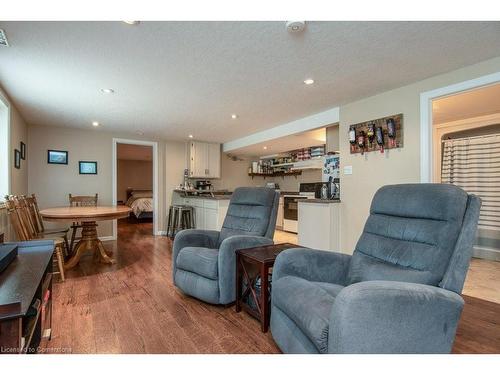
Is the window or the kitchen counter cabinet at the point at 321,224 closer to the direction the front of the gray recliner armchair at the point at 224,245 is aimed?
the window

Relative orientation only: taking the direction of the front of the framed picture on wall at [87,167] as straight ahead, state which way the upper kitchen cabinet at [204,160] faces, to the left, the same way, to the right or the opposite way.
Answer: the same way

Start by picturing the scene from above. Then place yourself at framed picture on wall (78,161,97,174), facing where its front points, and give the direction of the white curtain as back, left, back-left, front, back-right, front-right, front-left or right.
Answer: front-left

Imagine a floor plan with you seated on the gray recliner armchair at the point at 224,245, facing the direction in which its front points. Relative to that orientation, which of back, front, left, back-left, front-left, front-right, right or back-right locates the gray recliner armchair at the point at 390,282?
left

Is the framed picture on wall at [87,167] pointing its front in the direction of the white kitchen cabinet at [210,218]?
no

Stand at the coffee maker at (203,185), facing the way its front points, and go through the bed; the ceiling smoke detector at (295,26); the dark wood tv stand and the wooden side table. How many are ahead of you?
3

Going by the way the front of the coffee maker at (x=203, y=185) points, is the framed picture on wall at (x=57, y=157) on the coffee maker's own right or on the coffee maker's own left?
on the coffee maker's own right

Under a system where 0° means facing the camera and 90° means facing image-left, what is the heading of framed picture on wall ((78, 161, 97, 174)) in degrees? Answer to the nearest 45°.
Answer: approximately 0°

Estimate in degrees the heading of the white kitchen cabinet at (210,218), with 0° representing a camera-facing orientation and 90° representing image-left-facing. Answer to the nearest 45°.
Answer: approximately 0°

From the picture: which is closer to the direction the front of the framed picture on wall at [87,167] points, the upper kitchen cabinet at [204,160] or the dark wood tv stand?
the dark wood tv stand

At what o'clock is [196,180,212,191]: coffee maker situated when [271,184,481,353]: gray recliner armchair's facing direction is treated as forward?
The coffee maker is roughly at 3 o'clock from the gray recliner armchair.

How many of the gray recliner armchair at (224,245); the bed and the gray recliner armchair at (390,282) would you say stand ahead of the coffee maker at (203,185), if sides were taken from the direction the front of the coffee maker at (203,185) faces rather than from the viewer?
2

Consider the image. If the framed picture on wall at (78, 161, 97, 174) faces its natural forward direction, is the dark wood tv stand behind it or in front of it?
in front

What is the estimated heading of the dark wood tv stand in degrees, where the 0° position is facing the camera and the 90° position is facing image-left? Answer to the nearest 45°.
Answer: approximately 270°

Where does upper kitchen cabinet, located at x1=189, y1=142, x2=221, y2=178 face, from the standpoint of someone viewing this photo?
facing the viewer

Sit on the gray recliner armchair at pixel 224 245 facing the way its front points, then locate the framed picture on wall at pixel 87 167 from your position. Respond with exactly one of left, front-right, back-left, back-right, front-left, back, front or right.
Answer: right

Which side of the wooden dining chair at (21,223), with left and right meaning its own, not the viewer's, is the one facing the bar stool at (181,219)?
front

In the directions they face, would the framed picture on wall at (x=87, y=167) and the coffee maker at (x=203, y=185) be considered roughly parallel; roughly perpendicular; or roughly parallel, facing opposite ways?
roughly parallel

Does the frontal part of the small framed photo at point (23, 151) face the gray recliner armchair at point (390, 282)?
no

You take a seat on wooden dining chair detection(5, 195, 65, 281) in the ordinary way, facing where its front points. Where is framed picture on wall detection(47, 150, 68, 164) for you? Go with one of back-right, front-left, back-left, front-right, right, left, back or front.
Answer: front-left

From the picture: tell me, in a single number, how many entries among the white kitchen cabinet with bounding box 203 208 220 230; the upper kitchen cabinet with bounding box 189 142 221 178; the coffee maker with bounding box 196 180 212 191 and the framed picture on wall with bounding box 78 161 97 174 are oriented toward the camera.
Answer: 4
